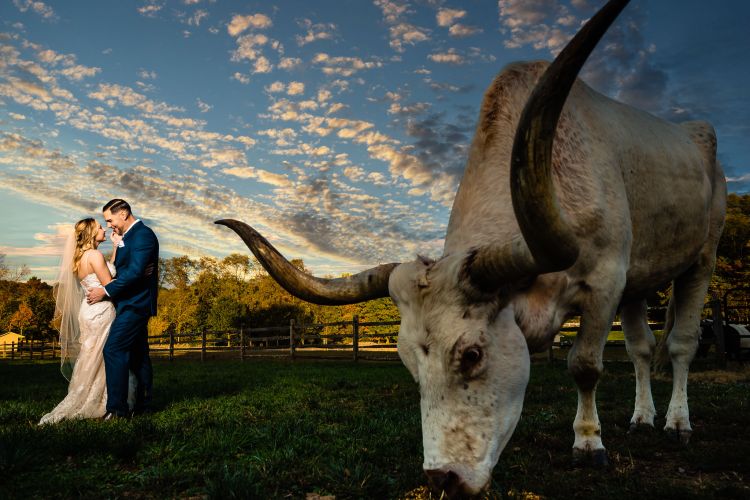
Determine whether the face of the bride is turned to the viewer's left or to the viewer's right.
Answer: to the viewer's right

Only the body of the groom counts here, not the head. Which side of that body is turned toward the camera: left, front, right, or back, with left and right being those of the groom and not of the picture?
left

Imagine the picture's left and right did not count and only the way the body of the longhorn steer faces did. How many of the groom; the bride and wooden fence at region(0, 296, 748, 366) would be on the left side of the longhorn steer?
0

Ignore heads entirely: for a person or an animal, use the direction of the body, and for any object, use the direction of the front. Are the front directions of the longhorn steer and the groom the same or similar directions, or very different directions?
same or similar directions

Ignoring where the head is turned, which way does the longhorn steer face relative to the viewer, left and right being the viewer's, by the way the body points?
facing the viewer and to the left of the viewer

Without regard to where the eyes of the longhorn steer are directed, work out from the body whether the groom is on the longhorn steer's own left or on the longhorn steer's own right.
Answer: on the longhorn steer's own right

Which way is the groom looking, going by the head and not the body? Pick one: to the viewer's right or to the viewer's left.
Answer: to the viewer's left

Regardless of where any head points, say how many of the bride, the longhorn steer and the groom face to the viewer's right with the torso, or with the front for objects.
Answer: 1

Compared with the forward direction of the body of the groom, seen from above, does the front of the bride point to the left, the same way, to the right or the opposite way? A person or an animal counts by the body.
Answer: the opposite way

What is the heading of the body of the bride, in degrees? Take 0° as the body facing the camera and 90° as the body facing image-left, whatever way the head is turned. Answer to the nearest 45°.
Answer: approximately 270°

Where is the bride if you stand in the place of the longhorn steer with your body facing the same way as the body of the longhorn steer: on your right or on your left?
on your right

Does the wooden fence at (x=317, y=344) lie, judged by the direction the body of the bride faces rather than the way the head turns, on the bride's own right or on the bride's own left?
on the bride's own left
